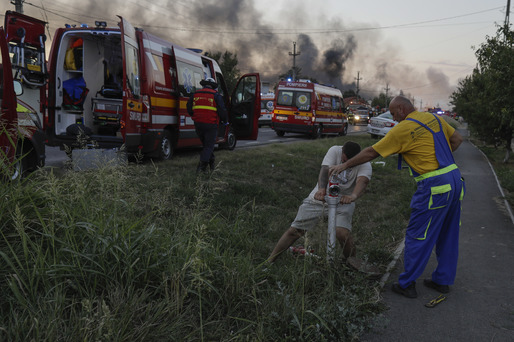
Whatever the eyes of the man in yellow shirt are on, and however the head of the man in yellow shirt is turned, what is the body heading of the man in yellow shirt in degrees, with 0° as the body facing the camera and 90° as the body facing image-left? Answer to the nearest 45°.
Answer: approximately 135°

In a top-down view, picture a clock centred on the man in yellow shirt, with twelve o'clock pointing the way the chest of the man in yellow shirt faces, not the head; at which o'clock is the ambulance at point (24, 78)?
The ambulance is roughly at 11 o'clock from the man in yellow shirt.

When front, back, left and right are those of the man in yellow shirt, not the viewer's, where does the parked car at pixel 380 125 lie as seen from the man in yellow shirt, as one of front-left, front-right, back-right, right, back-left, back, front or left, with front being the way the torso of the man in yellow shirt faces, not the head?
front-right

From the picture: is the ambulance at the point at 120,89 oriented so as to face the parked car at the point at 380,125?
yes

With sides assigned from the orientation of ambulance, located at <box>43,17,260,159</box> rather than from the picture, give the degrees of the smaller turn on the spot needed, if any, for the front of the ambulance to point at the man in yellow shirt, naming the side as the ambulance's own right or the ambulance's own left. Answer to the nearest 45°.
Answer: approximately 90° to the ambulance's own right

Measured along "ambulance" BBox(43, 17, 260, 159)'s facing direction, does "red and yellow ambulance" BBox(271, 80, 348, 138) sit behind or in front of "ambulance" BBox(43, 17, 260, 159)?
in front

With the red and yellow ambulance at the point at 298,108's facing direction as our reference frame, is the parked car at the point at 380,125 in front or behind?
in front

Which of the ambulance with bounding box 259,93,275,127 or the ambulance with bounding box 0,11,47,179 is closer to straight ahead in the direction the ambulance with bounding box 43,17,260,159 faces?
the ambulance with bounding box 259,93,275,127

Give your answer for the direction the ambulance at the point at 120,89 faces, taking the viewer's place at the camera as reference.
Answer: facing away from the viewer and to the right of the viewer
